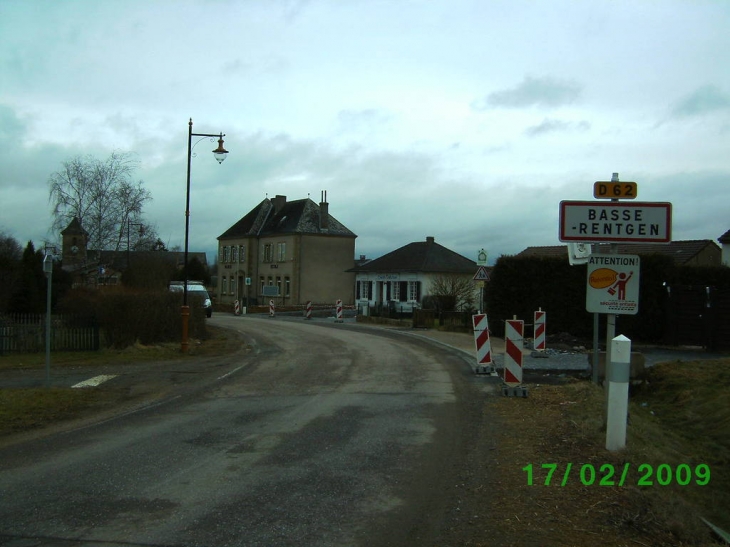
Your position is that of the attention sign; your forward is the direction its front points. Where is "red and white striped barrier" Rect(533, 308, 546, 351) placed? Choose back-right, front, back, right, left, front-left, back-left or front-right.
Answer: back

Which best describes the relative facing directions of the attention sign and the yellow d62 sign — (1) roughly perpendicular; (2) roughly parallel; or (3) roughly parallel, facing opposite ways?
roughly parallel

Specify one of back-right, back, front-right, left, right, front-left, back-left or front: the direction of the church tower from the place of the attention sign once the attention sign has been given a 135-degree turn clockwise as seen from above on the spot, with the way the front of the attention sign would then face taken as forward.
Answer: front

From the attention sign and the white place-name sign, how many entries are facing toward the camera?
2

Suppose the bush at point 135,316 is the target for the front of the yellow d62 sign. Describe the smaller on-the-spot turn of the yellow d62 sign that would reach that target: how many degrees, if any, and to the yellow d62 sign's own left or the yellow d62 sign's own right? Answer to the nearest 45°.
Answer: approximately 135° to the yellow d62 sign's own right

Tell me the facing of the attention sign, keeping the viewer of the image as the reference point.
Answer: facing the viewer

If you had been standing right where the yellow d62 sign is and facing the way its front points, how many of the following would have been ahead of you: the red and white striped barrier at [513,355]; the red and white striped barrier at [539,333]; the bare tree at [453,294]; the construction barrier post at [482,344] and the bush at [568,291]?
0

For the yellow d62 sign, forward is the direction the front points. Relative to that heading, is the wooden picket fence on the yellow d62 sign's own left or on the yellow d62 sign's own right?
on the yellow d62 sign's own right

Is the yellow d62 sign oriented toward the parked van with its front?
no

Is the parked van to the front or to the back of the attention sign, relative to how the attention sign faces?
to the back

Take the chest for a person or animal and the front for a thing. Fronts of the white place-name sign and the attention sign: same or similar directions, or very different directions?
same or similar directions

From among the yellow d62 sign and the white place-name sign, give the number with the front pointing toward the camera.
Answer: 2

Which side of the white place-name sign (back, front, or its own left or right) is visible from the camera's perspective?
front

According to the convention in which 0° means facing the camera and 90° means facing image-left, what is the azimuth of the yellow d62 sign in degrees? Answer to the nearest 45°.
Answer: approximately 0°

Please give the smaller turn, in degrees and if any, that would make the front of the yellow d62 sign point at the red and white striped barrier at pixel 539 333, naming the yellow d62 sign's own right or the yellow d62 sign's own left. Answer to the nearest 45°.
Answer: approximately 180°

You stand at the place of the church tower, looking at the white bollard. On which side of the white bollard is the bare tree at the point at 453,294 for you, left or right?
left

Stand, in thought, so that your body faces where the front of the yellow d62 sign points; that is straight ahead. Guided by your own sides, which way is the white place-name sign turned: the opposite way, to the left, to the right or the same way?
the same way
